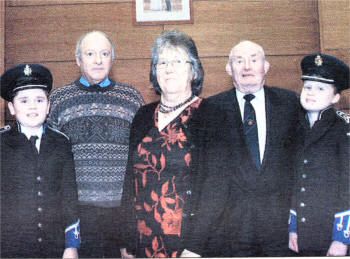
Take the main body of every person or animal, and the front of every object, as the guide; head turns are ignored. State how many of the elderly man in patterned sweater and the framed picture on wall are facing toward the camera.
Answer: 2

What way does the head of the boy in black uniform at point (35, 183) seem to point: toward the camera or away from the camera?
toward the camera

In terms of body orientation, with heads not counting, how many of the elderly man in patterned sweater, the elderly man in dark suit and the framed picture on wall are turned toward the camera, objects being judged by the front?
3

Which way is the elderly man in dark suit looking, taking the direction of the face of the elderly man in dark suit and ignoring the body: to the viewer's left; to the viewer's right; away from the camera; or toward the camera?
toward the camera

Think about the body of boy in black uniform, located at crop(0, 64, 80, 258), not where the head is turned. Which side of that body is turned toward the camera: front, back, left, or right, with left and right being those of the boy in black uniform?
front

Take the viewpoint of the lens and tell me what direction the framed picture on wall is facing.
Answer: facing the viewer

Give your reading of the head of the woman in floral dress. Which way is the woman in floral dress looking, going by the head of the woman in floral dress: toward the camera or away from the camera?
toward the camera

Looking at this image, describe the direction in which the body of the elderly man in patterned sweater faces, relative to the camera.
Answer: toward the camera

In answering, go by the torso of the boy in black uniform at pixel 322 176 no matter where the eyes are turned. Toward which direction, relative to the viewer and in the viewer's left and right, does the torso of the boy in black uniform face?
facing the viewer and to the left of the viewer
